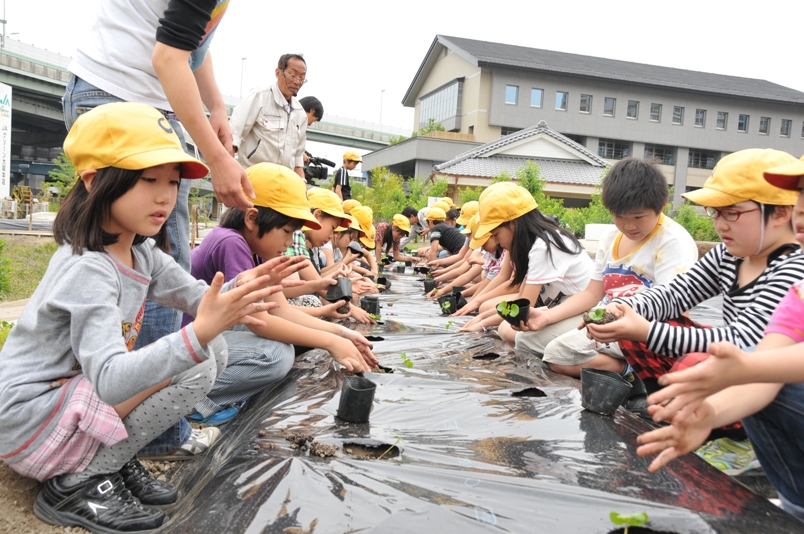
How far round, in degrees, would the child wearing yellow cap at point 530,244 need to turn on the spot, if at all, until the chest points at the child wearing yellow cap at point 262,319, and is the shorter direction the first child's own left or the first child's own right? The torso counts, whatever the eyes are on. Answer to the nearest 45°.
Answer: approximately 45° to the first child's own left

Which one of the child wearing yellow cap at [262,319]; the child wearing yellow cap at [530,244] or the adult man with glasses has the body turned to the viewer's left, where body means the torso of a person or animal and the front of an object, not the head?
the child wearing yellow cap at [530,244]

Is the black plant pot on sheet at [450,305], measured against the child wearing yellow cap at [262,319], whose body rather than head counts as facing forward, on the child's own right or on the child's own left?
on the child's own left

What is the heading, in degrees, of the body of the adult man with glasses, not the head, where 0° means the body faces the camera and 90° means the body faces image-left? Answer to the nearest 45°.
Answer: approximately 315°

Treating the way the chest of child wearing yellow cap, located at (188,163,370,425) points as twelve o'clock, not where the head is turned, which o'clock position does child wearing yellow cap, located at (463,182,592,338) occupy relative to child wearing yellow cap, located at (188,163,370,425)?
child wearing yellow cap, located at (463,182,592,338) is roughly at 11 o'clock from child wearing yellow cap, located at (188,163,370,425).

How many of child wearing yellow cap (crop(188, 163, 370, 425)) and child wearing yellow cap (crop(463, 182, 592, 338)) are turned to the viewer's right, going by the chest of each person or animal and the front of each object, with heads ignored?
1

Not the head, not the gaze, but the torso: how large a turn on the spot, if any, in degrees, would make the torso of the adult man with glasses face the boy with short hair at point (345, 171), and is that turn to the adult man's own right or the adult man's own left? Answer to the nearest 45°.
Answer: approximately 135° to the adult man's own left

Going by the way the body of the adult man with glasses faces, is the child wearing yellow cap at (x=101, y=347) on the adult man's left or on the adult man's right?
on the adult man's right

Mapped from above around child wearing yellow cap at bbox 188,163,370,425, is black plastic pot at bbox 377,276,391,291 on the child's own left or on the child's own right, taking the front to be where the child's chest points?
on the child's own left

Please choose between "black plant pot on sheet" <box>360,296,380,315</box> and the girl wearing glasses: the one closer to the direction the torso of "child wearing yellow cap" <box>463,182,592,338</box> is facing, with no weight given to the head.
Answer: the black plant pot on sheet

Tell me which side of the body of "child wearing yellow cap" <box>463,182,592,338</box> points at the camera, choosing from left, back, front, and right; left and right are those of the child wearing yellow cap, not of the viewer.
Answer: left

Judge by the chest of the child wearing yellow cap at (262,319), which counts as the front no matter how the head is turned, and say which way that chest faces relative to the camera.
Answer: to the viewer's right

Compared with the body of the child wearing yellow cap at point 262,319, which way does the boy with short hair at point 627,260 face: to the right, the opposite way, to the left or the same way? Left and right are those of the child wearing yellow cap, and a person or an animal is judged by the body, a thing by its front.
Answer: the opposite way
